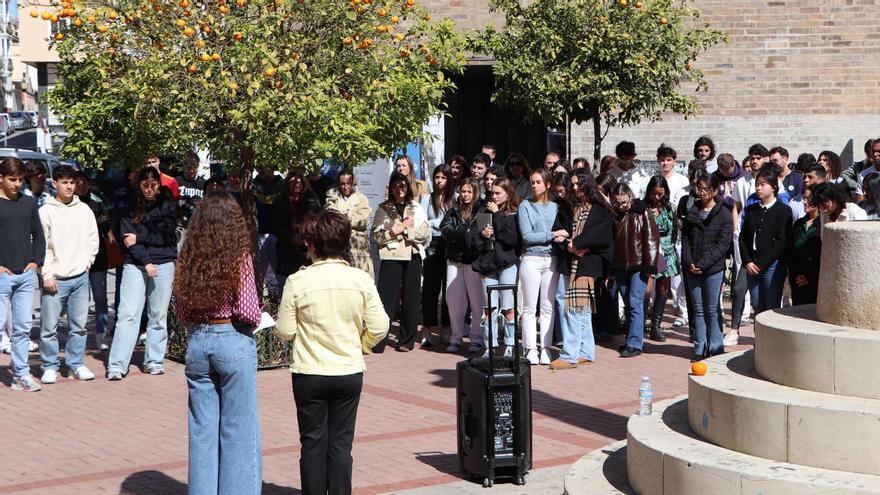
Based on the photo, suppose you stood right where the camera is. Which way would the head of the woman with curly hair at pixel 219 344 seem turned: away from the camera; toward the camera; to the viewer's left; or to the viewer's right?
away from the camera

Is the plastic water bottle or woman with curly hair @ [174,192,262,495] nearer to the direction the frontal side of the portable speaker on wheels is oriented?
the woman with curly hair
